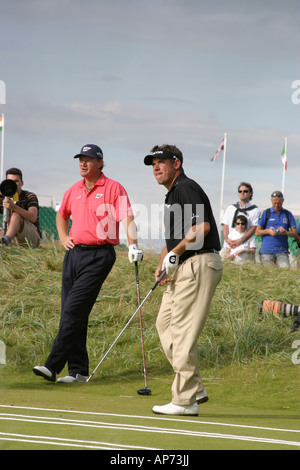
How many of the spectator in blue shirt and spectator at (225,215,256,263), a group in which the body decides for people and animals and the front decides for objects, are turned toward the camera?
2

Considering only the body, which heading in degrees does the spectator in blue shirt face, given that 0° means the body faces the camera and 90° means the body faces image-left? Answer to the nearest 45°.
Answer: approximately 0°

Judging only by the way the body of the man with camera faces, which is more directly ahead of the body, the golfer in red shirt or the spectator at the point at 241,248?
the golfer in red shirt

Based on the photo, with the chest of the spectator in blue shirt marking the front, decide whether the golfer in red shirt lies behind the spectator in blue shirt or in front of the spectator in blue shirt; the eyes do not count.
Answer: in front

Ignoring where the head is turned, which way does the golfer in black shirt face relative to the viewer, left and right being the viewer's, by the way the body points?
facing to the left of the viewer

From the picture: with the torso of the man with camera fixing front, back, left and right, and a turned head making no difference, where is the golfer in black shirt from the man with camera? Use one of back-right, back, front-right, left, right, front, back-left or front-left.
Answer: front-left

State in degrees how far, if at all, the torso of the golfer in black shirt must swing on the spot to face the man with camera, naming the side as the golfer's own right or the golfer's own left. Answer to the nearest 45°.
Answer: approximately 45° to the golfer's own right

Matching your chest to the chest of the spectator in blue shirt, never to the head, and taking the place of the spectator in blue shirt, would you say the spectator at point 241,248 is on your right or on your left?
on your right
